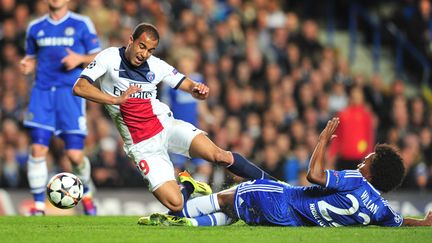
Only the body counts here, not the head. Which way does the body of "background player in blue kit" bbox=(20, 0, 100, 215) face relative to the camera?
toward the camera

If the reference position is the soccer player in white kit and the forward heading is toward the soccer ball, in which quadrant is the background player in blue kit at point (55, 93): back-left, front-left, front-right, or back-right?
front-right

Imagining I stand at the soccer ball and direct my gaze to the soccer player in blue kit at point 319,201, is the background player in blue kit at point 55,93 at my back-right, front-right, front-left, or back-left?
back-left

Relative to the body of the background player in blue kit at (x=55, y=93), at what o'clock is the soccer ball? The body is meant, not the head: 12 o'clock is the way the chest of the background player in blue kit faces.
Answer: The soccer ball is roughly at 12 o'clock from the background player in blue kit.

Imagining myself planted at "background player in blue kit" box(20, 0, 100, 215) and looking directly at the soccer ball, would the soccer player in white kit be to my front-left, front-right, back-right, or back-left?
front-left

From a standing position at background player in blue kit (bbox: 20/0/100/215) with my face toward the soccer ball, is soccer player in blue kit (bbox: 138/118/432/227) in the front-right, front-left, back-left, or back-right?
front-left

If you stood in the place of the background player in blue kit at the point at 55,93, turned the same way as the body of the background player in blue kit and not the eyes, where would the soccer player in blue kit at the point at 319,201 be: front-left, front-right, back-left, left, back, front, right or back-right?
front-left

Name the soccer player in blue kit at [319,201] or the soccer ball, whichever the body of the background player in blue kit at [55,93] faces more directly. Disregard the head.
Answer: the soccer ball
